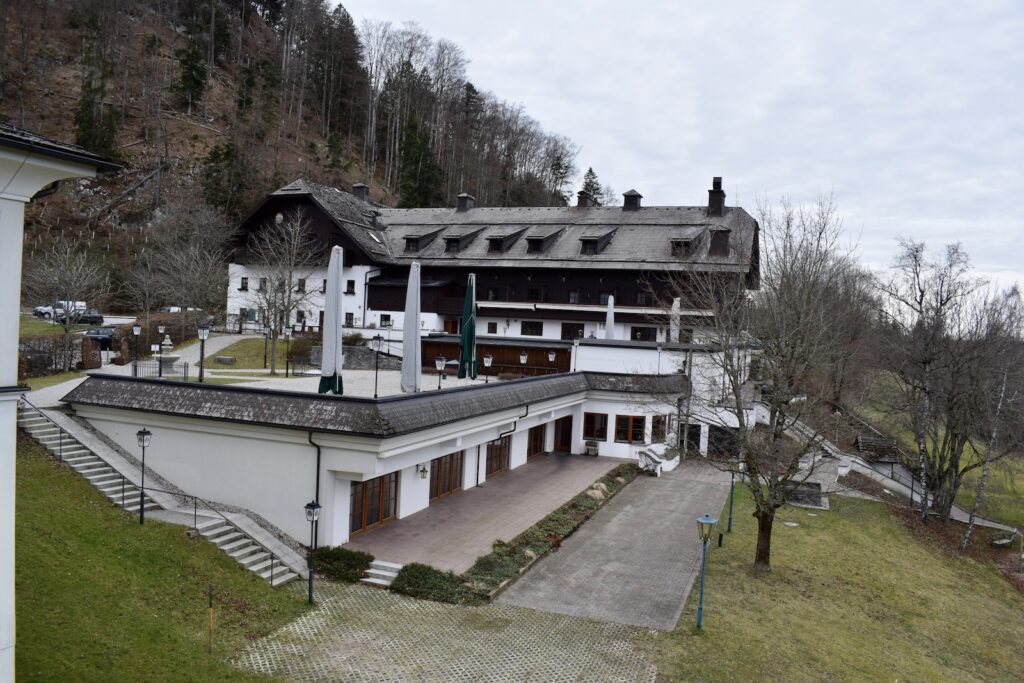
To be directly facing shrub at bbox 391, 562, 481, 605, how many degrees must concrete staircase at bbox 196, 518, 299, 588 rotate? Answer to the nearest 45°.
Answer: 0° — it already faces it

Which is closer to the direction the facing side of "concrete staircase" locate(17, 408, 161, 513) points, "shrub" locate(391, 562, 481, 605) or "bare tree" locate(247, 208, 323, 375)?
the shrub

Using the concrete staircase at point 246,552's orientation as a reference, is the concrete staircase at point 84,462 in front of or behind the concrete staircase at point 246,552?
behind

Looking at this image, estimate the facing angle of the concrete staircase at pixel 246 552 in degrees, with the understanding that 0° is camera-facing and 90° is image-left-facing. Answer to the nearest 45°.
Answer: approximately 315°

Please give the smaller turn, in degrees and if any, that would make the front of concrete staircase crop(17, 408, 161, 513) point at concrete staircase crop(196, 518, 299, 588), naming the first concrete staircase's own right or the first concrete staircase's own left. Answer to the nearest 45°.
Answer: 0° — it already faces it

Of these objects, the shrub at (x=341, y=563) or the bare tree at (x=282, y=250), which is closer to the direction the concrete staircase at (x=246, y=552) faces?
the shrub

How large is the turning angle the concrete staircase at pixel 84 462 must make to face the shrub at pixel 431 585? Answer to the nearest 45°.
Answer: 0° — it already faces it

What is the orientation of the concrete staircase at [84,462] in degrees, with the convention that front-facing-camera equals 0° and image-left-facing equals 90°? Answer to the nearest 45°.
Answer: approximately 315°
